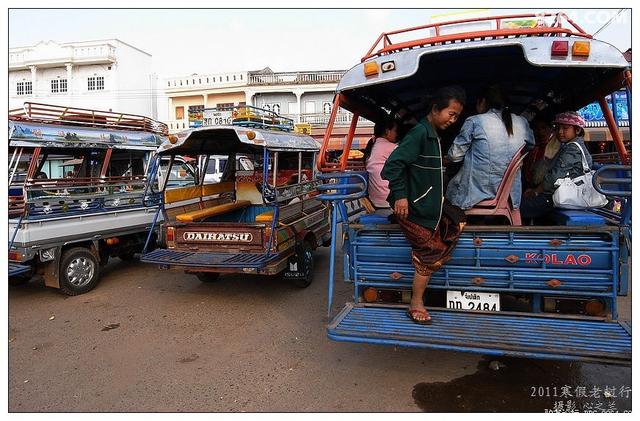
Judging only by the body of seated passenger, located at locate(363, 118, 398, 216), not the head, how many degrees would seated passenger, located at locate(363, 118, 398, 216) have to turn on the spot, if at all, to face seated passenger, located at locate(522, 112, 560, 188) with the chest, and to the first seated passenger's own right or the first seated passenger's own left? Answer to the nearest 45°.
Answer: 0° — they already face them

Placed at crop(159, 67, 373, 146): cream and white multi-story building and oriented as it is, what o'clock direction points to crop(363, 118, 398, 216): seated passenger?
The seated passenger is roughly at 12 o'clock from the cream and white multi-story building.

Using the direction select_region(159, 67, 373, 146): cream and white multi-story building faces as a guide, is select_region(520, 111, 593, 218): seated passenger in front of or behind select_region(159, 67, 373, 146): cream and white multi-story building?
in front

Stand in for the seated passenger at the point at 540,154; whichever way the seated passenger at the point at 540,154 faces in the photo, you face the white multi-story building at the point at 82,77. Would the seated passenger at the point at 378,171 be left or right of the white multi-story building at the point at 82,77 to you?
left

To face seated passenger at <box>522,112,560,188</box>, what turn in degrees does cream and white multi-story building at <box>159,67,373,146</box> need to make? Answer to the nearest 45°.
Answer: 0° — it already faces them

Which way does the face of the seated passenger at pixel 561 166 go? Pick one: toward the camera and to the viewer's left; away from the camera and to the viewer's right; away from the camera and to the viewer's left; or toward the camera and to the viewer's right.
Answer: toward the camera and to the viewer's left

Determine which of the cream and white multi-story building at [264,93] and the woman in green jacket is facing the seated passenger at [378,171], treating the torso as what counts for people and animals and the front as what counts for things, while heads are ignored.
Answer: the cream and white multi-story building

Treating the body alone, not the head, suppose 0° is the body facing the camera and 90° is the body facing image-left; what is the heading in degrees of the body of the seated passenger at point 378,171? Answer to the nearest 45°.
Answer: approximately 270°

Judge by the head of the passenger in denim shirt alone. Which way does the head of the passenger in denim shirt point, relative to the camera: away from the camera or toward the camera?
away from the camera

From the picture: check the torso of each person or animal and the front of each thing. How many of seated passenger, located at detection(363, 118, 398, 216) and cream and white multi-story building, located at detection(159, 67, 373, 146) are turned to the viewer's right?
1

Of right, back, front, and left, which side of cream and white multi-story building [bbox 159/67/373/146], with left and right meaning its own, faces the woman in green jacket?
front
